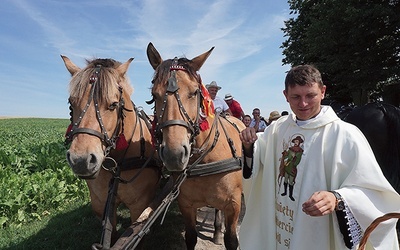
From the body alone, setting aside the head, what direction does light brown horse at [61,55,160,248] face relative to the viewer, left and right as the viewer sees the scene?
facing the viewer and to the left of the viewer

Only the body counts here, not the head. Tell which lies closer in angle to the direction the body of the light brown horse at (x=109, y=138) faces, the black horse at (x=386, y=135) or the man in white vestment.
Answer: the man in white vestment

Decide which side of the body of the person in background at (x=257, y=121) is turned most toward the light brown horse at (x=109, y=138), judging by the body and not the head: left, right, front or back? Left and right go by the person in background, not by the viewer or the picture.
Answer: front

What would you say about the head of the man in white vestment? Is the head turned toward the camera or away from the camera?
toward the camera

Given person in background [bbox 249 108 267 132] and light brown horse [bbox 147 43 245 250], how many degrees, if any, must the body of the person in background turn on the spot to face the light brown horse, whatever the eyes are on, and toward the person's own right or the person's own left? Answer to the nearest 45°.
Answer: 0° — they already face it

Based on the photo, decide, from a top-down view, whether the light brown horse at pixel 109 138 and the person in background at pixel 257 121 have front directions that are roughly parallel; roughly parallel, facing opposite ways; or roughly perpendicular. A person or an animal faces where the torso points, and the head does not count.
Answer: roughly parallel

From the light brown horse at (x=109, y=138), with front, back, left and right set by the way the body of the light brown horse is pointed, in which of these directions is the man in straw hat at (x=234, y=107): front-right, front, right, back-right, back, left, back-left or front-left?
back

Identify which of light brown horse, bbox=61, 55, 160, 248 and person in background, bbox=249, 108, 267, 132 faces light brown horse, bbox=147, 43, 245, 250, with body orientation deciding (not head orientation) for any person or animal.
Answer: the person in background

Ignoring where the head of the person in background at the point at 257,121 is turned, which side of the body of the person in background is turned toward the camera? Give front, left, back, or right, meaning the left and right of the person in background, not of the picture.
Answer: front

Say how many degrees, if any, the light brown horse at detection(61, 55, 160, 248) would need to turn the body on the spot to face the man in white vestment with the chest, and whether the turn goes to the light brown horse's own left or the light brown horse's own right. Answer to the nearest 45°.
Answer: approximately 90° to the light brown horse's own left

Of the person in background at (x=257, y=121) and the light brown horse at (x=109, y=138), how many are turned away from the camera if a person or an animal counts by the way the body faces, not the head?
0

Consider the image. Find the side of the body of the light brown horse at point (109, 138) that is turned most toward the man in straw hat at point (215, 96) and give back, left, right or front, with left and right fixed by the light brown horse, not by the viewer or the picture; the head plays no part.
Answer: back

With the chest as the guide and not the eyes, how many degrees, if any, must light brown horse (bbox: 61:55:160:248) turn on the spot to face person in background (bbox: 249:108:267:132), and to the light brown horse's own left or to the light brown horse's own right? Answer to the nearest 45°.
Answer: approximately 180°
